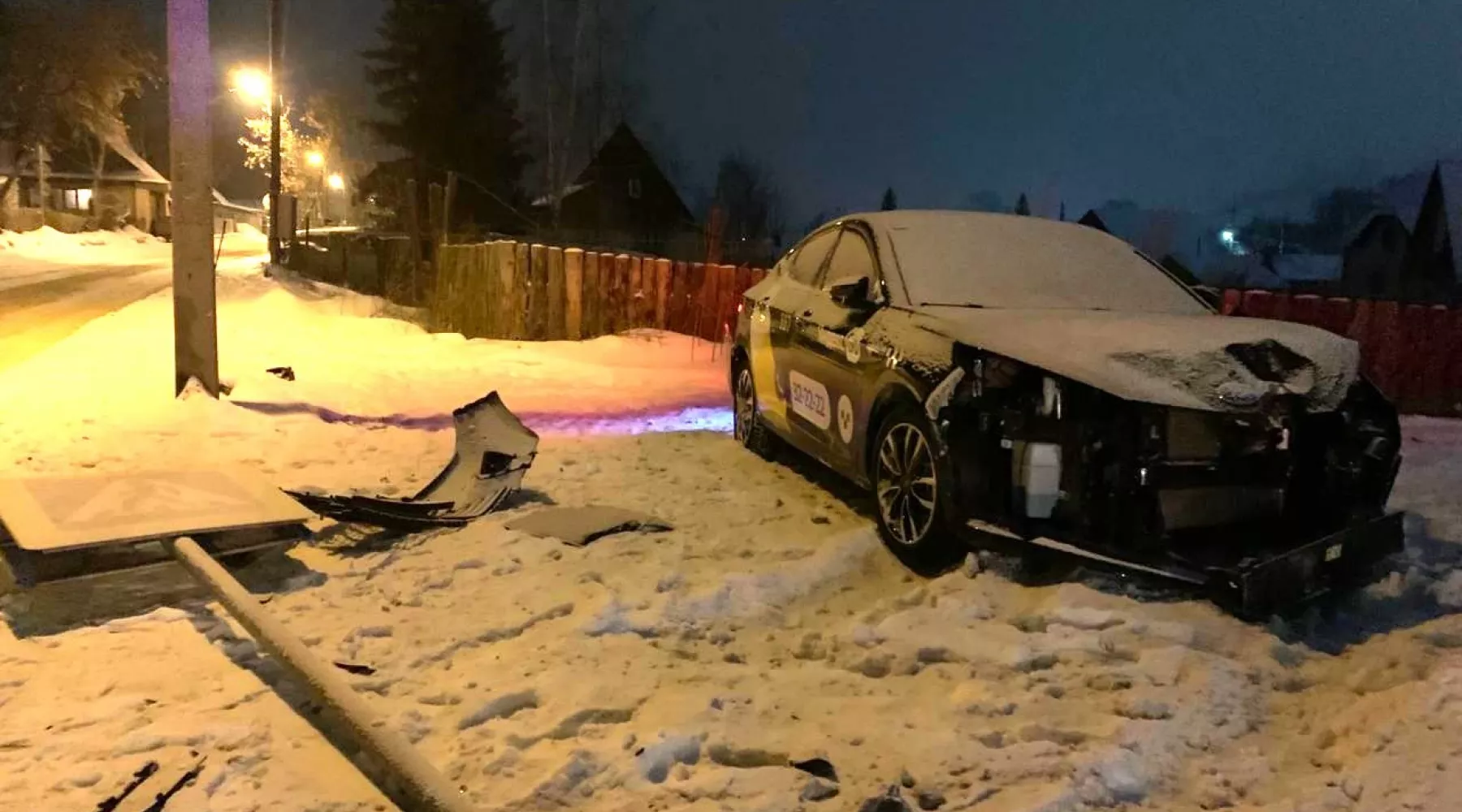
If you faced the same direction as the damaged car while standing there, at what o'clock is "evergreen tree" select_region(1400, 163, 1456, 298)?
The evergreen tree is roughly at 8 o'clock from the damaged car.

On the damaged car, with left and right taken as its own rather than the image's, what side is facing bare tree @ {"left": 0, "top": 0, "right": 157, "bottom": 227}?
back

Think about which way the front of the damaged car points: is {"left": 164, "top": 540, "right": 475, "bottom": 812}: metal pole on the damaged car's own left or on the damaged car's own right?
on the damaged car's own right

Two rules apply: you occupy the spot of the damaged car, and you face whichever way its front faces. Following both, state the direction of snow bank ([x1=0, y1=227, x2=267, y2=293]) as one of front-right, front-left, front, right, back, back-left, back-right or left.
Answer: back

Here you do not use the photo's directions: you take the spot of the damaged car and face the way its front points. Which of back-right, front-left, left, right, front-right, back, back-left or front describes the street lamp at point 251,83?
back

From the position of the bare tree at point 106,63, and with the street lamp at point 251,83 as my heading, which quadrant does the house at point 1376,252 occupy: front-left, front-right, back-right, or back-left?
front-left

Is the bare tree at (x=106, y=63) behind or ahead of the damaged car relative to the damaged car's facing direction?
behind

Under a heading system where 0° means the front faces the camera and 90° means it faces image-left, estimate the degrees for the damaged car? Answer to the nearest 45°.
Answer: approximately 315°

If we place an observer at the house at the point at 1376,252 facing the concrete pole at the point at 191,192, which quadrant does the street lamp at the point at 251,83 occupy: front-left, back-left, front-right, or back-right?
front-right
